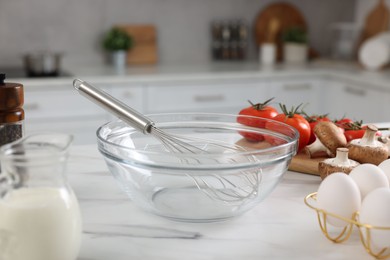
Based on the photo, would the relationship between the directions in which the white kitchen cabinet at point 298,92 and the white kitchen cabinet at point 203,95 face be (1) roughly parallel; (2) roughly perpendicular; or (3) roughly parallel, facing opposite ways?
roughly parallel

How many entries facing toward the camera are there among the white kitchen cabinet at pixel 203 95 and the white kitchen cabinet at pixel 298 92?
2

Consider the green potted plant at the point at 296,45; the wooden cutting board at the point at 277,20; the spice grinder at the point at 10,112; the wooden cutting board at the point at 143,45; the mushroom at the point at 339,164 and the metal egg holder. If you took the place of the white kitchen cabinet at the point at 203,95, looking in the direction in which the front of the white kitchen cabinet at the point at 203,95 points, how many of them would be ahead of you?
3

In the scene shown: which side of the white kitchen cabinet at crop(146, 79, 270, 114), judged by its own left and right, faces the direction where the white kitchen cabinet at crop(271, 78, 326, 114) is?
left

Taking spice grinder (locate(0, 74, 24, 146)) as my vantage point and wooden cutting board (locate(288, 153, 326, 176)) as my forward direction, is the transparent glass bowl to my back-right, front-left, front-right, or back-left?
front-right

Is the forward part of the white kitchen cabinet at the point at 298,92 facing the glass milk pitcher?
yes

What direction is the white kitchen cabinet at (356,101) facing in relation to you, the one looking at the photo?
facing the viewer and to the left of the viewer

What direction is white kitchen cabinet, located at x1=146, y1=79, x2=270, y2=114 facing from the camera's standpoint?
toward the camera

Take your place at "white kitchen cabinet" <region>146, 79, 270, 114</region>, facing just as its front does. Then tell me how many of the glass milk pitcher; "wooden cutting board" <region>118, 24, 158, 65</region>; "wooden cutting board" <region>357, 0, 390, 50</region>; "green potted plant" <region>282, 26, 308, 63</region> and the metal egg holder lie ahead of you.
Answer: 2

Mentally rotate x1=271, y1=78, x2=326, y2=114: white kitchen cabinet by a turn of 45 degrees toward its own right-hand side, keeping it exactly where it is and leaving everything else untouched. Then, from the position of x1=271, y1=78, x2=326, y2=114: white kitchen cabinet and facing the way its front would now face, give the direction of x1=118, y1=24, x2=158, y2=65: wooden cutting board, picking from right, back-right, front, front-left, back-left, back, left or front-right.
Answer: front-right

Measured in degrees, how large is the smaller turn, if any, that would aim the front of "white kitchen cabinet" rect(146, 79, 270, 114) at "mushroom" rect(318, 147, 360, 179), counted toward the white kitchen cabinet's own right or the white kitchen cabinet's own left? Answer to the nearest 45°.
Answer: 0° — it already faces it

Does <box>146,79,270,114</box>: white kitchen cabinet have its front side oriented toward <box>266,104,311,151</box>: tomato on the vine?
yes

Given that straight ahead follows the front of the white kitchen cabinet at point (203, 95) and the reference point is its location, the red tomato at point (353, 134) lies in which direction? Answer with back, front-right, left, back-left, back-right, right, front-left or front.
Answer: front

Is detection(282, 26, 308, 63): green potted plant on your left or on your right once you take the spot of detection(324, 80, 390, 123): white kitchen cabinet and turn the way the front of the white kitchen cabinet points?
on your right

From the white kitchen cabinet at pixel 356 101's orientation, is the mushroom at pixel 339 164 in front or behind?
in front

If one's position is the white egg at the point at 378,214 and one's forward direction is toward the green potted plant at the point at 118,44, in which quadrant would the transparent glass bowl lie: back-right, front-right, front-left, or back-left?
front-left
